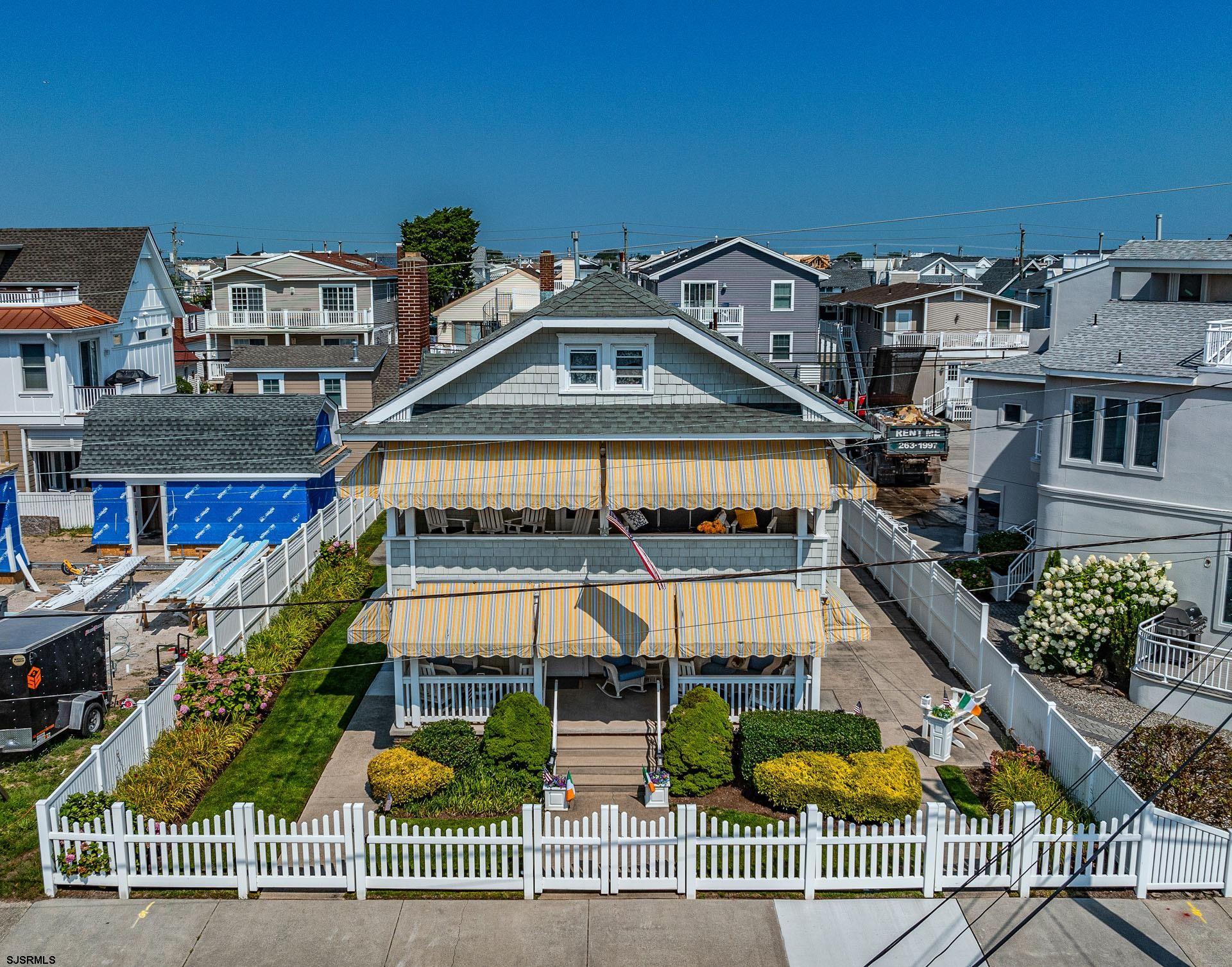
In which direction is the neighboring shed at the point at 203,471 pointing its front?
toward the camera

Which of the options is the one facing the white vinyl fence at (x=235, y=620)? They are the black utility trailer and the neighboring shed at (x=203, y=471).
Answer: the neighboring shed

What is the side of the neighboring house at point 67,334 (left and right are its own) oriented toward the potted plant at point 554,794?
front

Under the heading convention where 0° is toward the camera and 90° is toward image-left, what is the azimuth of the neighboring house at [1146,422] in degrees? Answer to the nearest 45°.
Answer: approximately 0°

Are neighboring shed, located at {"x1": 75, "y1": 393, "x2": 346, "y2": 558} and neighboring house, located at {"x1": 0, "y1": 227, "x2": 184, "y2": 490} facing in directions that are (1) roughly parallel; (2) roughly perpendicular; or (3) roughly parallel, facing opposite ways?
roughly parallel

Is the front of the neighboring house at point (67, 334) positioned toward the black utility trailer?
yes

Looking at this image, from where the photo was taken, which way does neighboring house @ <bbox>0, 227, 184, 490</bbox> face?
toward the camera
